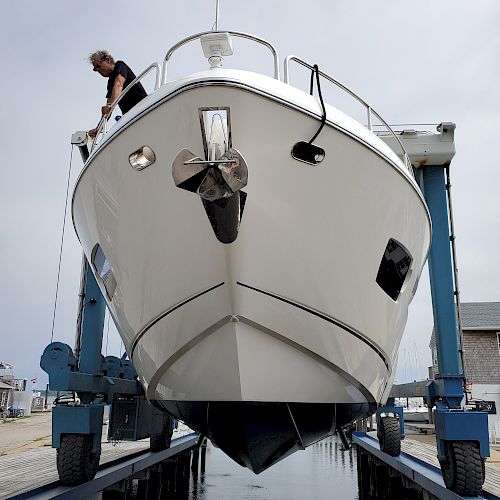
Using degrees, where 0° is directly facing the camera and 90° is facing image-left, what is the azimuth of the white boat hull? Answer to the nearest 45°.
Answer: approximately 0°
